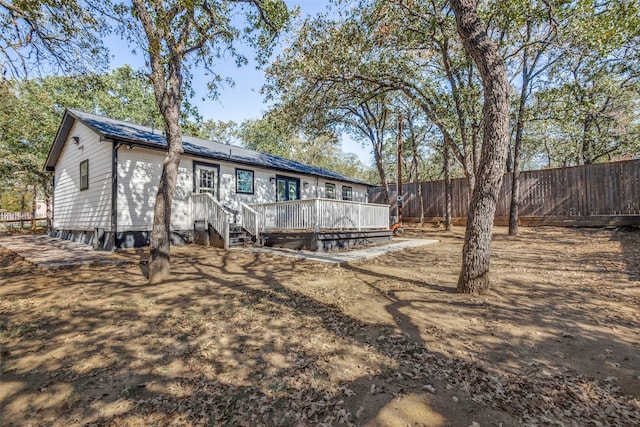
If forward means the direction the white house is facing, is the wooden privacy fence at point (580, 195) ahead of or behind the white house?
ahead

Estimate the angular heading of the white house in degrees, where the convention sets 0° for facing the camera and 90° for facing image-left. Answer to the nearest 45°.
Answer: approximately 315°
